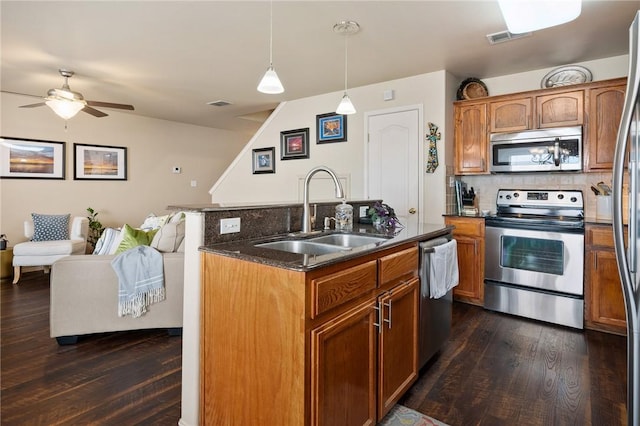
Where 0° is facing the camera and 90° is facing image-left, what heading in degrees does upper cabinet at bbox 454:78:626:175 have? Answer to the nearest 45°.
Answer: approximately 45°

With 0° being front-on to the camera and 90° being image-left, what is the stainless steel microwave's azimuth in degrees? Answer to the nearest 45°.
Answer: approximately 45°

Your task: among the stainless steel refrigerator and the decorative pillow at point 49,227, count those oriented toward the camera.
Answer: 1

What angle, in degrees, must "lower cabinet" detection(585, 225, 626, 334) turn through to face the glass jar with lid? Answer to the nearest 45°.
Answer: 0° — it already faces it

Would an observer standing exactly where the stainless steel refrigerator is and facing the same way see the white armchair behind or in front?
in front

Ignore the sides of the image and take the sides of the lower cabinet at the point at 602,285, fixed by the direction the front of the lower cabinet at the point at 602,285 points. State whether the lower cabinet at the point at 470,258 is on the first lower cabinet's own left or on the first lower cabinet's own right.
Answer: on the first lower cabinet's own right

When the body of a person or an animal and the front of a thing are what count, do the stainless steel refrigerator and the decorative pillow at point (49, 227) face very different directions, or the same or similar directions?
very different directions

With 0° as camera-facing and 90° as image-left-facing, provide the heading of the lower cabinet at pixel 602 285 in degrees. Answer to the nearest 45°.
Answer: approximately 45°

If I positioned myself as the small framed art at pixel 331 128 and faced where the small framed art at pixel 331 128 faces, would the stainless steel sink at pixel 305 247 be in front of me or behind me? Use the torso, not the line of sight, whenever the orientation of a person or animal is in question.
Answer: in front

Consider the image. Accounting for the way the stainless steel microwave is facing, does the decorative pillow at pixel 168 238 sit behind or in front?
in front

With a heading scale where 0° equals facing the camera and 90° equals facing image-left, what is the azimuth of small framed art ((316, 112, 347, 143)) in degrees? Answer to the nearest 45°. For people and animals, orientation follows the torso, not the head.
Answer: approximately 45°

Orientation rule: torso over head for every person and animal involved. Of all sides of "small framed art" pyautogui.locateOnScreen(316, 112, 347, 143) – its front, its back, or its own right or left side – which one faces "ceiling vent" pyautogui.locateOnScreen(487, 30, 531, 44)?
left

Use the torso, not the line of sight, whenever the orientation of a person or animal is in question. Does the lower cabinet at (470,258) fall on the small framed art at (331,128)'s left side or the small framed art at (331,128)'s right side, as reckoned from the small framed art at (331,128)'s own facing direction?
on its left

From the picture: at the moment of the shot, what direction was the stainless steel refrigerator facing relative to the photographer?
facing to the left of the viewer
